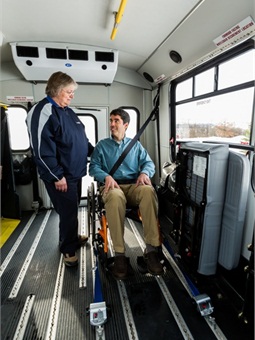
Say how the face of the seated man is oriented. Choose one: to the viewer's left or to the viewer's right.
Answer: to the viewer's left

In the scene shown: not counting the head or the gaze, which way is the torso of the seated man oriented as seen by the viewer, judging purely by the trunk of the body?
toward the camera

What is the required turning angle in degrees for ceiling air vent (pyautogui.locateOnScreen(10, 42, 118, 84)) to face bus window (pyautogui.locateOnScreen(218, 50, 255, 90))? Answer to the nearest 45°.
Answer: approximately 45° to its left

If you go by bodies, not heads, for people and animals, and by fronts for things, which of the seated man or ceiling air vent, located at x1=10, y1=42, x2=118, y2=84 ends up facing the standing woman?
the ceiling air vent

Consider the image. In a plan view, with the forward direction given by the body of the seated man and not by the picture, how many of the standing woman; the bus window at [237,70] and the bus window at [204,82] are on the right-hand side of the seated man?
1

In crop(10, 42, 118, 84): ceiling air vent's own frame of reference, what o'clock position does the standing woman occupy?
The standing woman is roughly at 12 o'clock from the ceiling air vent.

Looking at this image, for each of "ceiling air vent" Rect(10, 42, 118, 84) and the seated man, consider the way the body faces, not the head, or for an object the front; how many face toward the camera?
2

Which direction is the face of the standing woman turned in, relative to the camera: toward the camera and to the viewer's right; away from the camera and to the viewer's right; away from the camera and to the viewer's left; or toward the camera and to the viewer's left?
toward the camera and to the viewer's right

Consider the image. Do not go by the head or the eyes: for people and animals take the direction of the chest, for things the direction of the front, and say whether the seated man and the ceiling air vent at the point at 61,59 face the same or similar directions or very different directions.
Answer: same or similar directions

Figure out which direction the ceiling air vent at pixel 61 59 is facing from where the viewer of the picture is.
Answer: facing the viewer

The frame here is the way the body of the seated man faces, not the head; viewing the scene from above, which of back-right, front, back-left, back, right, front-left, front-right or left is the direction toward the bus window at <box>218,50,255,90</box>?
left
